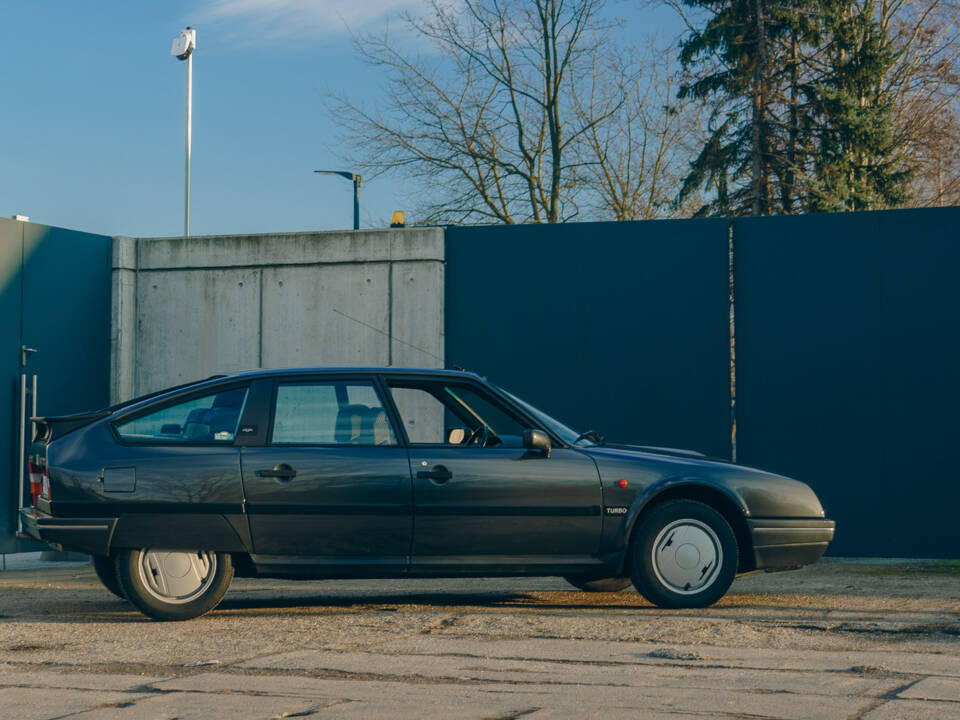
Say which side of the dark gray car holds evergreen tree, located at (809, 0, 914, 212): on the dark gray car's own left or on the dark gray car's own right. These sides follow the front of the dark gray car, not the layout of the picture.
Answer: on the dark gray car's own left

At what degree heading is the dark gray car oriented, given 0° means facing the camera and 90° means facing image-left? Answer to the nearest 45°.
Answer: approximately 270°

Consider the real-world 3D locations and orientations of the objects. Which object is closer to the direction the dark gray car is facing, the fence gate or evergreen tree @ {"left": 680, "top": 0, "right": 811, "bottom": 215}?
the evergreen tree

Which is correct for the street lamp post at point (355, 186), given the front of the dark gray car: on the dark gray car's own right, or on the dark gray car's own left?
on the dark gray car's own left

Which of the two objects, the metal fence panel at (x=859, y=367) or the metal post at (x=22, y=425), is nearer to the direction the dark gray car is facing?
the metal fence panel

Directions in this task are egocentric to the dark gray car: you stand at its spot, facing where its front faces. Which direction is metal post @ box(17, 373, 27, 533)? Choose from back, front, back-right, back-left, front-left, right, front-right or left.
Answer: back-left

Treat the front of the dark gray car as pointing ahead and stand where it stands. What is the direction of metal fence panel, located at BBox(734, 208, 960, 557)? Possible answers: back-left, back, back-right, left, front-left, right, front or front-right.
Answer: front-left

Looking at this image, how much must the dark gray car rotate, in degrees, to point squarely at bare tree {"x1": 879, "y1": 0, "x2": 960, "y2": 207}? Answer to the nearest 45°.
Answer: approximately 45° to its left

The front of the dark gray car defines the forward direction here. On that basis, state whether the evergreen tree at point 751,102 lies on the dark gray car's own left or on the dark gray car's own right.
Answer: on the dark gray car's own left

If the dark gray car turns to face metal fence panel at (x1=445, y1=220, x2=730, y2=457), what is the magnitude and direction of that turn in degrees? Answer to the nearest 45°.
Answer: approximately 45° to its left

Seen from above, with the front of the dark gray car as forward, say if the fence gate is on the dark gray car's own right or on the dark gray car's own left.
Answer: on the dark gray car's own left

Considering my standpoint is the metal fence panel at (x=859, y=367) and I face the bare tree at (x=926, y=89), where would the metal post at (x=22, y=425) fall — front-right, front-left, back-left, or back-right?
back-left
